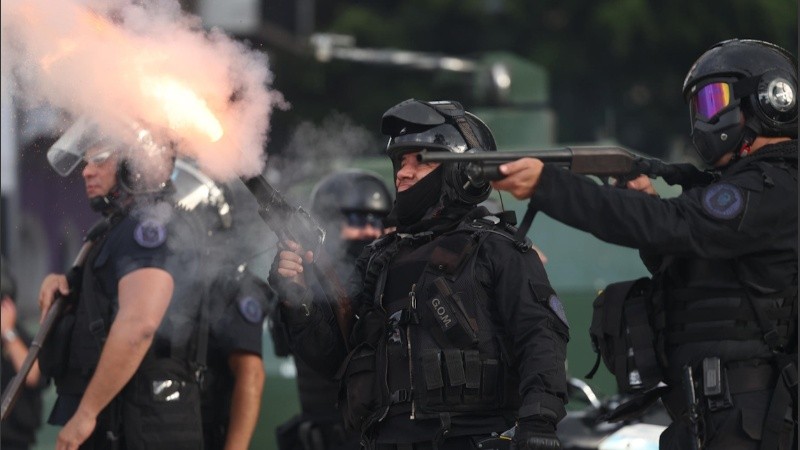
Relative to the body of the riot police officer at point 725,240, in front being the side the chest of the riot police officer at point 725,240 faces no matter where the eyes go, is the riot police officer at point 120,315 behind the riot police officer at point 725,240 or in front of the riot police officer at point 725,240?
in front

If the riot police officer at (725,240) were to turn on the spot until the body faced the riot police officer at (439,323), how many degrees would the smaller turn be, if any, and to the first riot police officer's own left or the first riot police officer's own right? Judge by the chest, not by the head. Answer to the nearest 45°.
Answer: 0° — they already face them

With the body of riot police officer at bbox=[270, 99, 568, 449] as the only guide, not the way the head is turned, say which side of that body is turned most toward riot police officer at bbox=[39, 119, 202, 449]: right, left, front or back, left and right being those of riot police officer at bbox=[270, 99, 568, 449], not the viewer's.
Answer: right

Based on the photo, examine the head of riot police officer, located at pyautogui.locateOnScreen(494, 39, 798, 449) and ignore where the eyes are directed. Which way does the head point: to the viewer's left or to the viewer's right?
to the viewer's left

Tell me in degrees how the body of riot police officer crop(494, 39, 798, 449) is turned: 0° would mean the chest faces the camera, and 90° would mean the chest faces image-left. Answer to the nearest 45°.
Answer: approximately 90°

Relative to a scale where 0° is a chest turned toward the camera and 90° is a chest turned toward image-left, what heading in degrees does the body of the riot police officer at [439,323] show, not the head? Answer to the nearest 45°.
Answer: approximately 45°

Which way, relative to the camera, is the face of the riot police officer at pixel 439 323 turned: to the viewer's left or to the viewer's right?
to the viewer's left
